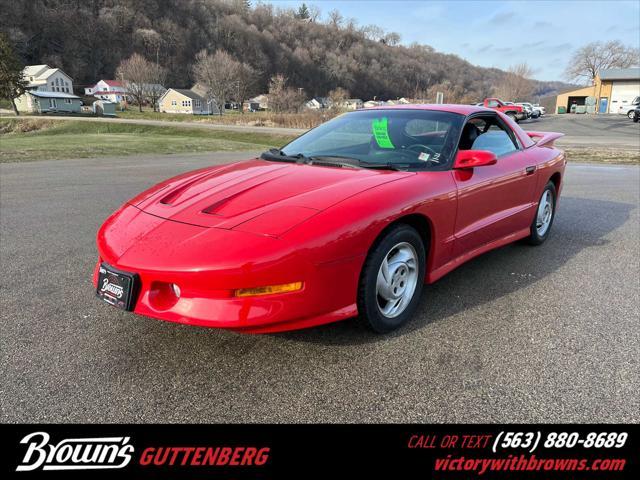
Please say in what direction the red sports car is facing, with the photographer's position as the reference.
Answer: facing the viewer and to the left of the viewer
